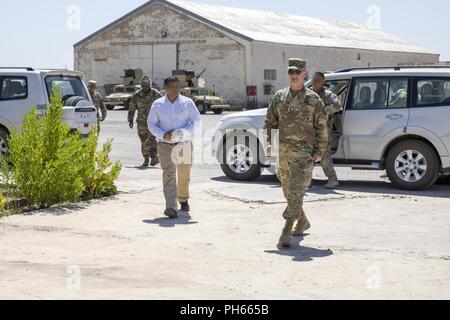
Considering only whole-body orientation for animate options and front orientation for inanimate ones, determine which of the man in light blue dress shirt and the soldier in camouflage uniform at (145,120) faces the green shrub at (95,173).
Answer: the soldier in camouflage uniform

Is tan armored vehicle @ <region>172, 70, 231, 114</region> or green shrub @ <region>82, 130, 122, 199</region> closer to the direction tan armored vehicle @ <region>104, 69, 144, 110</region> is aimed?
the green shrub

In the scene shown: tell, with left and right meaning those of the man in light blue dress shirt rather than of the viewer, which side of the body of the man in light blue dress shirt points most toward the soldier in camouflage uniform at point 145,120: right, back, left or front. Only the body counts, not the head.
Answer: back

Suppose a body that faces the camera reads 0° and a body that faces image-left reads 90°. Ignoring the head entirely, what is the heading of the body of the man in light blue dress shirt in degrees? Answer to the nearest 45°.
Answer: approximately 0°

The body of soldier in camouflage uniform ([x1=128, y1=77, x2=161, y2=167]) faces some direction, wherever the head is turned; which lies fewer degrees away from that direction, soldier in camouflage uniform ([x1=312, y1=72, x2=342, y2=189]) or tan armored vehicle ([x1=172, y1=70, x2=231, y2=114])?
the soldier in camouflage uniform

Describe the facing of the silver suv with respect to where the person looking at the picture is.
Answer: facing to the left of the viewer

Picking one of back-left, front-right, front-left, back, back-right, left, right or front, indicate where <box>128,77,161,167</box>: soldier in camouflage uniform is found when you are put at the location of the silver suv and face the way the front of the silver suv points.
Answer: front-right

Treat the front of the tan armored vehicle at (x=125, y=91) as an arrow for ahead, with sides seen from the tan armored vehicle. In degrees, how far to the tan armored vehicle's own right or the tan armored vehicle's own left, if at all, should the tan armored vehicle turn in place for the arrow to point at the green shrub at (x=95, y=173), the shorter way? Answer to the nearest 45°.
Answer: approximately 45° to the tan armored vehicle's own left

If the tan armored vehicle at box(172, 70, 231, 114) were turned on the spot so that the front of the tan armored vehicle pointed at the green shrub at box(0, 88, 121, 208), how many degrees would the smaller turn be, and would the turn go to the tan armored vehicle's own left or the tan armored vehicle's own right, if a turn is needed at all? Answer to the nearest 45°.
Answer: approximately 45° to the tan armored vehicle's own right

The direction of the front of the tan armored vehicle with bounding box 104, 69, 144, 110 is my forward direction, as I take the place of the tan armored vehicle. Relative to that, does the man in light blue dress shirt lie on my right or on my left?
on my left

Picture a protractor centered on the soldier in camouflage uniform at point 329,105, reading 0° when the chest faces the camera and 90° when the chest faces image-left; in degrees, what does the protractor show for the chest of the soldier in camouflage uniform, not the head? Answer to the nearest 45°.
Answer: approximately 45°

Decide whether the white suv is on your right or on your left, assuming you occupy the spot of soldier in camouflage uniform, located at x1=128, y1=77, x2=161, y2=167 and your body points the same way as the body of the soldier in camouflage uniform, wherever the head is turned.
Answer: on your right

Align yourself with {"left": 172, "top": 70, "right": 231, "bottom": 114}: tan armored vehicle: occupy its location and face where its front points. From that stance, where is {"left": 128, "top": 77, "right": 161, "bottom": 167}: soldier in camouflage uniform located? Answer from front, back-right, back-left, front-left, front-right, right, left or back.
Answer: front-right

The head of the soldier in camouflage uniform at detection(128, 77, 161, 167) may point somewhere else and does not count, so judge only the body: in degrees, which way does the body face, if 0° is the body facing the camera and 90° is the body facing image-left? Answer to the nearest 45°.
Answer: approximately 0°
